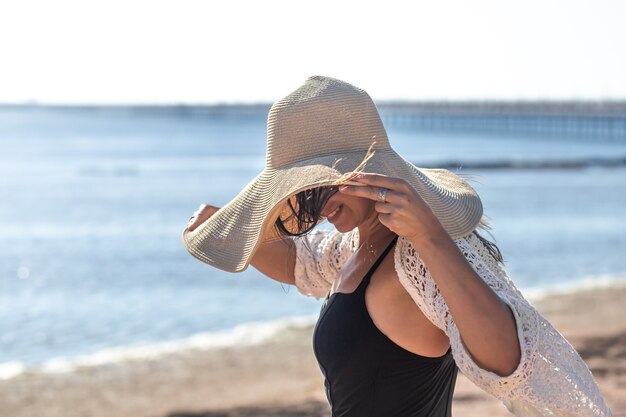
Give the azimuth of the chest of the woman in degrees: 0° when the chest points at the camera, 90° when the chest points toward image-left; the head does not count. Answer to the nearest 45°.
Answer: approximately 45°

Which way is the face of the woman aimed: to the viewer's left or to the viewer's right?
to the viewer's left
